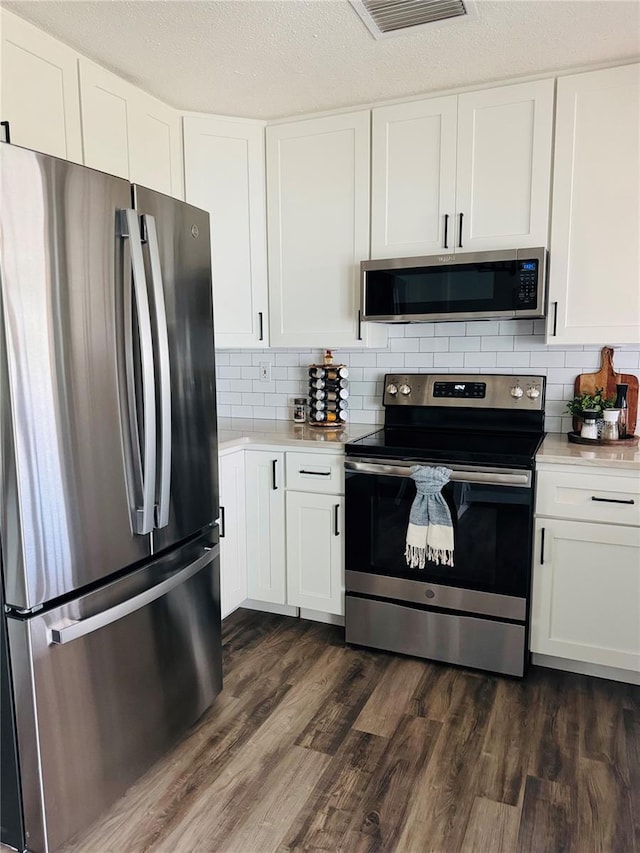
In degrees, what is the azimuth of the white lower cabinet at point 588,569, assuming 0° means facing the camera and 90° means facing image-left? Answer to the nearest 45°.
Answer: approximately 0°

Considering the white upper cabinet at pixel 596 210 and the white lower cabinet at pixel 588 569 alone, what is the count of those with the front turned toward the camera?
2

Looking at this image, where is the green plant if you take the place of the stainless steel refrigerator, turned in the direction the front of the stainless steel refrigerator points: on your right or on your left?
on your left

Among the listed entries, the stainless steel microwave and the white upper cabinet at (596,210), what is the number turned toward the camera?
2

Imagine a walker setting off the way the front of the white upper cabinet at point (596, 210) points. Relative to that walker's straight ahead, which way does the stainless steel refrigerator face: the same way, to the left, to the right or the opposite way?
to the left

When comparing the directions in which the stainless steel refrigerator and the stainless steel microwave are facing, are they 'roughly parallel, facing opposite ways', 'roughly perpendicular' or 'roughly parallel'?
roughly perpendicular

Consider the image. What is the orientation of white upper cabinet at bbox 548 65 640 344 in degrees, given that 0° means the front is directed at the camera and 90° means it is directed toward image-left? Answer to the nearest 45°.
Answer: approximately 0°
